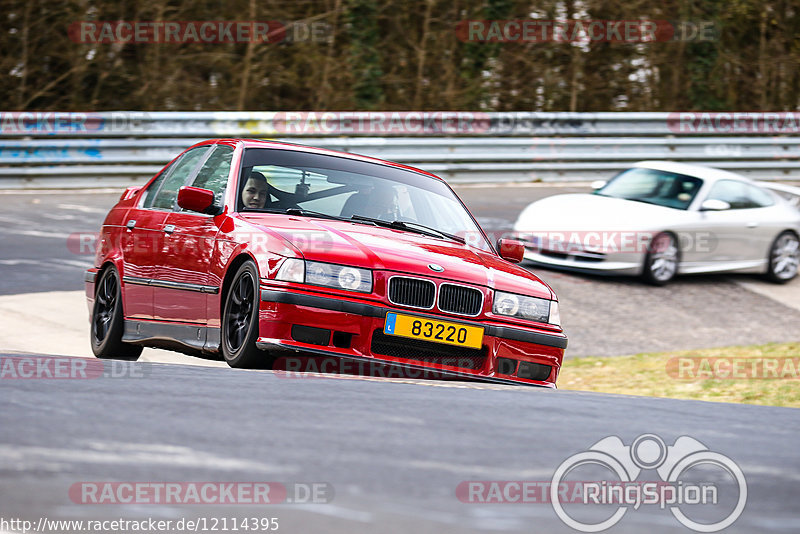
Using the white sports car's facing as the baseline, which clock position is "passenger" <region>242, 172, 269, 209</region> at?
The passenger is roughly at 11 o'clock from the white sports car.

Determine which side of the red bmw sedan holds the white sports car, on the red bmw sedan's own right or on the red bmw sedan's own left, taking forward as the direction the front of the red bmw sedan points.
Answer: on the red bmw sedan's own left

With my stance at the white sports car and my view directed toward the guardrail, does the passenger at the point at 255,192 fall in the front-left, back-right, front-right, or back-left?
back-left

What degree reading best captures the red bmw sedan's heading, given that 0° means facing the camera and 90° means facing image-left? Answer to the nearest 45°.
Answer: approximately 315°

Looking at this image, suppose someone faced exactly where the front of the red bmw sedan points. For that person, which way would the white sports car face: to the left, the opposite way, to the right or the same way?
to the right

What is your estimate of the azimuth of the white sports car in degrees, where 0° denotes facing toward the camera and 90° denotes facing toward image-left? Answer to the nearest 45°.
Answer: approximately 45°

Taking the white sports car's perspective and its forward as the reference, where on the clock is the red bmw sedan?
The red bmw sedan is roughly at 11 o'clock from the white sports car.

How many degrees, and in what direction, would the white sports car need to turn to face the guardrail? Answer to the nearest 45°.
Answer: approximately 90° to its right

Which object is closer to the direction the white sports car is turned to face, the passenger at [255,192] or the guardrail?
the passenger
